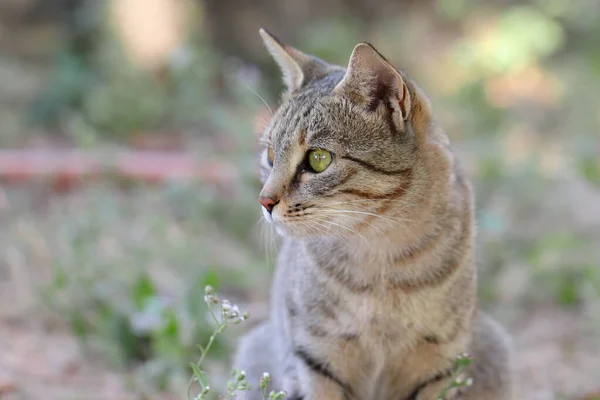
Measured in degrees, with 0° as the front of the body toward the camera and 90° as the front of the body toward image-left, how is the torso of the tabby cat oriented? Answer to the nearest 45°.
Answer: approximately 0°

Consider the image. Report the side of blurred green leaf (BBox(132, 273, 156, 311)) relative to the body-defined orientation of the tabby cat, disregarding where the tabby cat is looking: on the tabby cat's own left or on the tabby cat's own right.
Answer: on the tabby cat's own right
